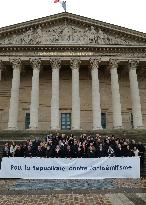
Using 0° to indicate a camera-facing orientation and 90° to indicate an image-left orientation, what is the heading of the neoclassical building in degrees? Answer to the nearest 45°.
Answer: approximately 0°

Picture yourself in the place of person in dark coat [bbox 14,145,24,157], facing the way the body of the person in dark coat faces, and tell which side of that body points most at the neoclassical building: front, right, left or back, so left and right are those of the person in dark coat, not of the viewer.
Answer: back

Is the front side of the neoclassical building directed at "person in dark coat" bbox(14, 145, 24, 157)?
yes

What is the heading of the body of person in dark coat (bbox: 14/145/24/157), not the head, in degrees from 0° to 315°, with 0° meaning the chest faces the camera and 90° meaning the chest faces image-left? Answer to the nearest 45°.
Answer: approximately 0°

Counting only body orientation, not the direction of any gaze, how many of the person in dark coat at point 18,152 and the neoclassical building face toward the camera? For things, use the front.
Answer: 2
